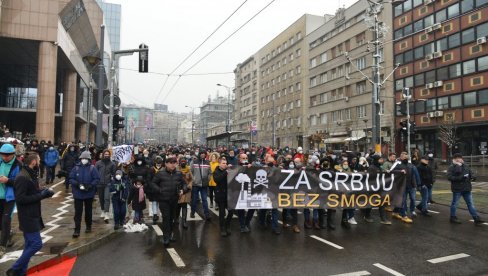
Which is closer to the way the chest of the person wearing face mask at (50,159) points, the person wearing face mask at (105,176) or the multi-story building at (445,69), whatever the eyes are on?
the person wearing face mask

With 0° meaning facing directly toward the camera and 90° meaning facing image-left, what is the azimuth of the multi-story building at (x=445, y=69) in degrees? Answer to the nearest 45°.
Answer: approximately 45°

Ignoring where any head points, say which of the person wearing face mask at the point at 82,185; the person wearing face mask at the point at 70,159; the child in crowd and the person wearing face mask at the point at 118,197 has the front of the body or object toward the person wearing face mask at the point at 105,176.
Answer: the person wearing face mask at the point at 70,159

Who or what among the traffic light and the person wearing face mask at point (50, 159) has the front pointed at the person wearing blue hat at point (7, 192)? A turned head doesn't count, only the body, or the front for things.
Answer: the person wearing face mask at point (50, 159)

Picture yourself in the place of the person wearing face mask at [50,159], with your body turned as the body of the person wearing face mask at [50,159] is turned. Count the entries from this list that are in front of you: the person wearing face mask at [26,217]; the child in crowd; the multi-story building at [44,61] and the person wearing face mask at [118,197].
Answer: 3
